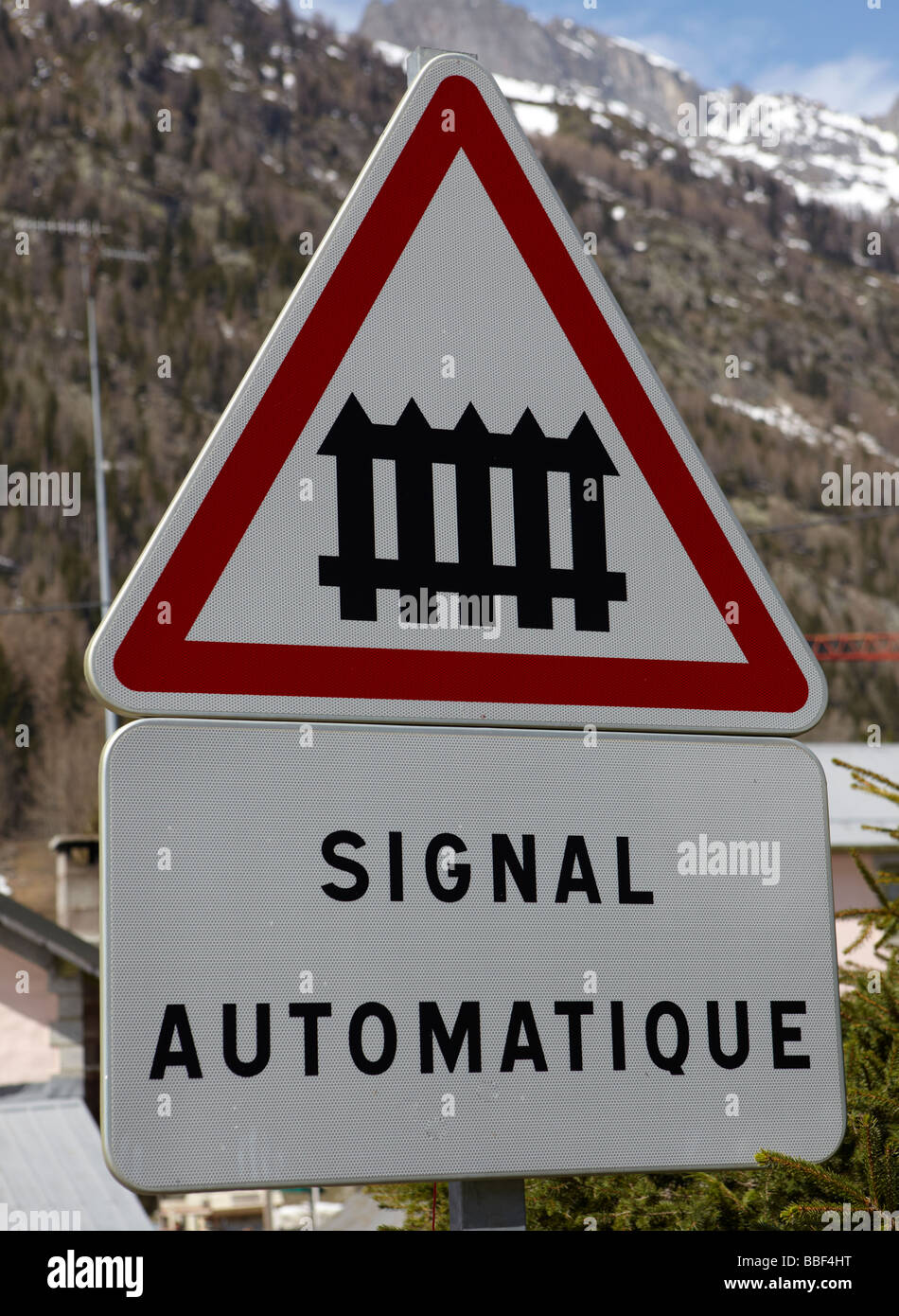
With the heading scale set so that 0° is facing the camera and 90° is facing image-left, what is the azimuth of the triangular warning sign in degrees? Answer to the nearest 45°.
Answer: approximately 0°
